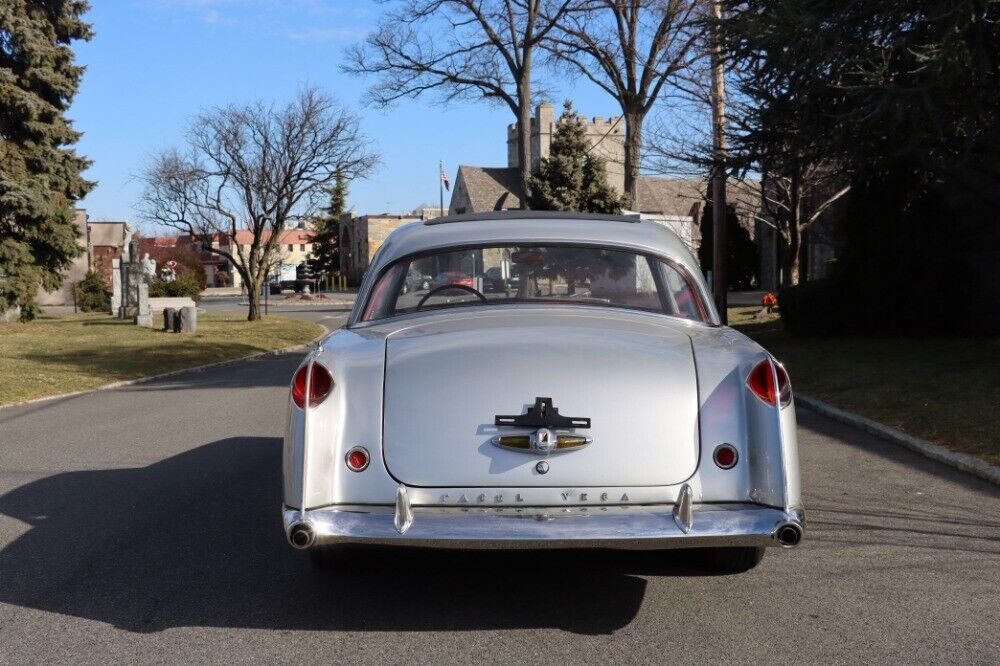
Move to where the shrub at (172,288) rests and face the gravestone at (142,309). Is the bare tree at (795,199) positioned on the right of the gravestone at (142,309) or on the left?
left

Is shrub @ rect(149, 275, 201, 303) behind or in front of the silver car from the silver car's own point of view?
in front

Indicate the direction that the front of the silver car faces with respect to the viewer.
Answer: facing away from the viewer

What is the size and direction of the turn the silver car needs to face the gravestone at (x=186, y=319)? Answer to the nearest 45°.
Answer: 0° — it already faces it

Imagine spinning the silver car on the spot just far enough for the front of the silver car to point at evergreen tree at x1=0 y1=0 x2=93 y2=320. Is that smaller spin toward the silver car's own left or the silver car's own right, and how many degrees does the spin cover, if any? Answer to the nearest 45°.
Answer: approximately 45° to the silver car's own left

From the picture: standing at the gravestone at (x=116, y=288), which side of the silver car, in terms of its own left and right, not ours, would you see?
front

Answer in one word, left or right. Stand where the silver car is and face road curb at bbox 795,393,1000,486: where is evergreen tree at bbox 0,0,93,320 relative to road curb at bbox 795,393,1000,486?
left

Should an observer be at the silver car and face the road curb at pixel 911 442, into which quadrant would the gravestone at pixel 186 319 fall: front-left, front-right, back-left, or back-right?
front-left

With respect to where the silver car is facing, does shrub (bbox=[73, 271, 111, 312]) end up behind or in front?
in front

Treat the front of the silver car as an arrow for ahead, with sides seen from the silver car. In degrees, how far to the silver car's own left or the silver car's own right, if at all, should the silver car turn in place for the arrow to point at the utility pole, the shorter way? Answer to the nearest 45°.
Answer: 0° — it already faces it

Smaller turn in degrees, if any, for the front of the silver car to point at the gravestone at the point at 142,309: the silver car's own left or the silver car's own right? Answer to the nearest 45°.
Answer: approximately 45° to the silver car's own left
